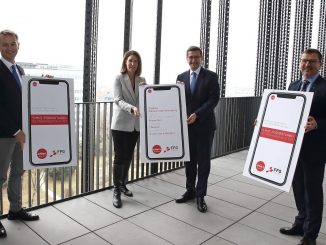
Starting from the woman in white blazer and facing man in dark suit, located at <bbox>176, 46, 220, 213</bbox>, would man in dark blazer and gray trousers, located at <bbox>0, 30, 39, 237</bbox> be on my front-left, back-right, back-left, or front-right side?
back-right

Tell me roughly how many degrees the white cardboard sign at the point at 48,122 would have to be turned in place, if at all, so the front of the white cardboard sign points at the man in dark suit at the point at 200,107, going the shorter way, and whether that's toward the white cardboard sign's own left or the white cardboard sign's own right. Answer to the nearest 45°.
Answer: approximately 90° to the white cardboard sign's own left

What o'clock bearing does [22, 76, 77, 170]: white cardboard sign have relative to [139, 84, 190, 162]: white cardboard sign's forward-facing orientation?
[22, 76, 77, 170]: white cardboard sign is roughly at 2 o'clock from [139, 84, 190, 162]: white cardboard sign.

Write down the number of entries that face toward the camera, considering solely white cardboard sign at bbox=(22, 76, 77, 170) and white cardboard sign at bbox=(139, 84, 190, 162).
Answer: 2

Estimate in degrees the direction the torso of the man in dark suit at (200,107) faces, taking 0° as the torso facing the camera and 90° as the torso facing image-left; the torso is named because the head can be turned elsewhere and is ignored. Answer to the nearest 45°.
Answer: approximately 45°

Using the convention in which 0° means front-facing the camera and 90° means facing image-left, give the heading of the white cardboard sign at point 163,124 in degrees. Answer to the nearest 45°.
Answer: approximately 0°

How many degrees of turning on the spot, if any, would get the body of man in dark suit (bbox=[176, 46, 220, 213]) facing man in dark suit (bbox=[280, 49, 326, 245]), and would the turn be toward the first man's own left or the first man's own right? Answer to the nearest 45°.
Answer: approximately 90° to the first man's own left

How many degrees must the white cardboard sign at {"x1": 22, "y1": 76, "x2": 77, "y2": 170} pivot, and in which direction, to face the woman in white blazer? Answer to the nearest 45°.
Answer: approximately 135° to its left

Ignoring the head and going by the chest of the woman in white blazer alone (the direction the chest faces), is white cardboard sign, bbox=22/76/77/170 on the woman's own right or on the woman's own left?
on the woman's own right
